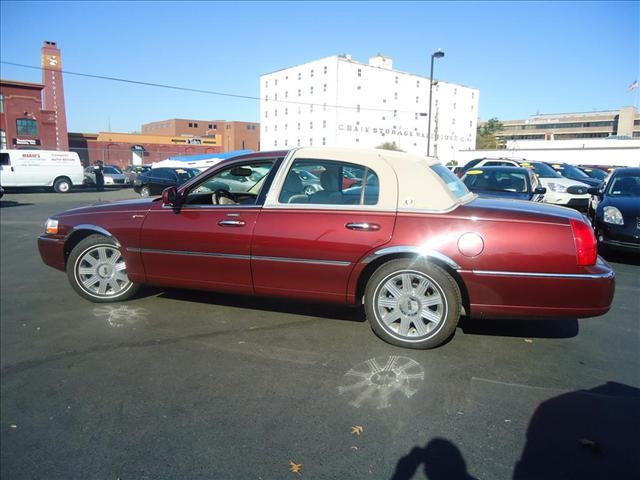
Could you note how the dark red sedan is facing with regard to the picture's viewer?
facing to the left of the viewer

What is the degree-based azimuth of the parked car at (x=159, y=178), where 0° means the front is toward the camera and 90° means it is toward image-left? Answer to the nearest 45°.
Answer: approximately 45°

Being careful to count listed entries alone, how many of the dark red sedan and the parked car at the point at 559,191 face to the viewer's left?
1

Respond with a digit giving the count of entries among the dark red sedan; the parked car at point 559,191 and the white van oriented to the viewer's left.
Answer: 2

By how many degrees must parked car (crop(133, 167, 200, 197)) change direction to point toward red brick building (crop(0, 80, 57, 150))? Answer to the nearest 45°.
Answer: approximately 90° to its right

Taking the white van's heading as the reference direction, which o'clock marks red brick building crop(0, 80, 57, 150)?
The red brick building is roughly at 3 o'clock from the white van.

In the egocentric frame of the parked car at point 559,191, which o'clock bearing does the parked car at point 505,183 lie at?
the parked car at point 505,183 is roughly at 2 o'clock from the parked car at point 559,191.

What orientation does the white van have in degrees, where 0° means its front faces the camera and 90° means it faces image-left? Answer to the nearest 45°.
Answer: approximately 90°

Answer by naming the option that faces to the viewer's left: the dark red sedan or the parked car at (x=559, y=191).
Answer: the dark red sedan

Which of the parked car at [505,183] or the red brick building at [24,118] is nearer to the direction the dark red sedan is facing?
the red brick building

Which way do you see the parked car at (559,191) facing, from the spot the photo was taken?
facing the viewer and to the right of the viewer
